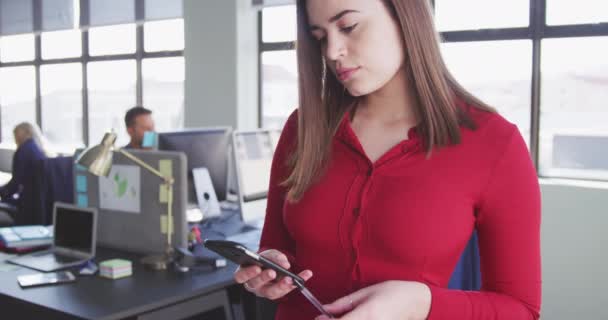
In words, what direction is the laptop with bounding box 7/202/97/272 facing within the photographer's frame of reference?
facing the viewer and to the left of the viewer

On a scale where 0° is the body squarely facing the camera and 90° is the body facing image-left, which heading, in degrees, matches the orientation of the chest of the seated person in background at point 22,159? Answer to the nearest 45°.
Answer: approximately 90°

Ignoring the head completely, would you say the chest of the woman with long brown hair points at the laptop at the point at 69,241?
no

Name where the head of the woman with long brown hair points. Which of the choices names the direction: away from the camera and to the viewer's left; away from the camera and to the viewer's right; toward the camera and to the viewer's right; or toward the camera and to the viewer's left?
toward the camera and to the viewer's left

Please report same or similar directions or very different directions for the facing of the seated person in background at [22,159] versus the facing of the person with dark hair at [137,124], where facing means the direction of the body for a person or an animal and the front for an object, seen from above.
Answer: very different directions

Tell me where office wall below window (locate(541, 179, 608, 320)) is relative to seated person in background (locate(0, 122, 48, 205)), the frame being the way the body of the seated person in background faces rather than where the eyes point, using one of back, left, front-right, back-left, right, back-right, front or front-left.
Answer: back-left

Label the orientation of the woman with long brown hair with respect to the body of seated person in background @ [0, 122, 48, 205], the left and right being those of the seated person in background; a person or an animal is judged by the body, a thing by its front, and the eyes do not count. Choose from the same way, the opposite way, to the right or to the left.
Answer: to the left
